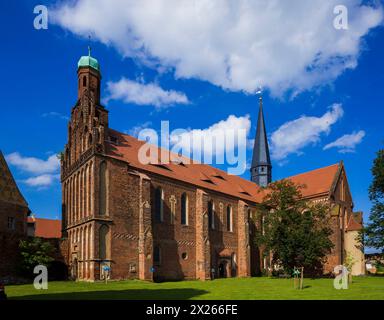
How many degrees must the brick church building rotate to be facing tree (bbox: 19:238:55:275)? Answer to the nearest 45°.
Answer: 0° — it already faces it

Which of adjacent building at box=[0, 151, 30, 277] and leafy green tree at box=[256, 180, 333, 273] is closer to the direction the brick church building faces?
the adjacent building

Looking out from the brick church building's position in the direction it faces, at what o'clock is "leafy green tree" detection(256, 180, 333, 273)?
The leafy green tree is roughly at 7 o'clock from the brick church building.

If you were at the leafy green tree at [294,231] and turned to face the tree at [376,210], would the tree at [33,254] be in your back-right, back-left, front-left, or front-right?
back-right

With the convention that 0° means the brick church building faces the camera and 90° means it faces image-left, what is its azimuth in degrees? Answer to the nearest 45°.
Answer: approximately 45°

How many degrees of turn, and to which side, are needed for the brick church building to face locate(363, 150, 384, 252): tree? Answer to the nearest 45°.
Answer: approximately 135° to its left

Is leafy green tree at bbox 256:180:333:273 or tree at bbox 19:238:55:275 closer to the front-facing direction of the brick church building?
the tree
